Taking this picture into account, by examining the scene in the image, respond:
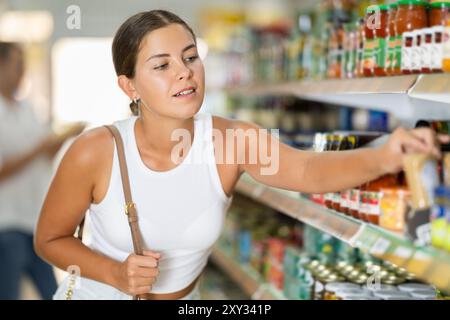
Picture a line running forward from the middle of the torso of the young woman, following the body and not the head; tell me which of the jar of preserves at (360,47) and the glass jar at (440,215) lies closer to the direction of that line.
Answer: the glass jar

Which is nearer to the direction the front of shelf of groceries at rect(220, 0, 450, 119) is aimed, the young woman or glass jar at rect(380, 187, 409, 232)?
the young woman

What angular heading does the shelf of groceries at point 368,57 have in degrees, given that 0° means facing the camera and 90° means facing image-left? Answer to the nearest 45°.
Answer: approximately 45°

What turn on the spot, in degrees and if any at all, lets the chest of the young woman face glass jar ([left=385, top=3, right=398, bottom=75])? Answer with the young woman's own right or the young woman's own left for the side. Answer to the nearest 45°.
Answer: approximately 45° to the young woman's own left

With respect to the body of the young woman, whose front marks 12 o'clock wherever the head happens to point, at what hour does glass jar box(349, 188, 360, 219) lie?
The glass jar is roughly at 11 o'clock from the young woman.

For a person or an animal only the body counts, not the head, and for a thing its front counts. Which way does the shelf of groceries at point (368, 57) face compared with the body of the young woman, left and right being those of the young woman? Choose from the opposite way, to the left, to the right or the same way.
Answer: to the right

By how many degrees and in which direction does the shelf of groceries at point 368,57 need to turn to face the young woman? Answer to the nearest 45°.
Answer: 0° — it already faces them

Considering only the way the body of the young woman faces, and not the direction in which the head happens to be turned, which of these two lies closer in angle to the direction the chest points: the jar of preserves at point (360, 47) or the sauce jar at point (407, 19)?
the sauce jar

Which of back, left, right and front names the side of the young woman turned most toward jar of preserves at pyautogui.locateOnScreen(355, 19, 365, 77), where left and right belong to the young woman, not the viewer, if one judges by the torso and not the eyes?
left

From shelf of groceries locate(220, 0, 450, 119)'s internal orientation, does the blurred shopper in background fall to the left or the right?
on its right

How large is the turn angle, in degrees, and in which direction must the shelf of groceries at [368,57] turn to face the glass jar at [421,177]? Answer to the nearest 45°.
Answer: approximately 45° to its left
